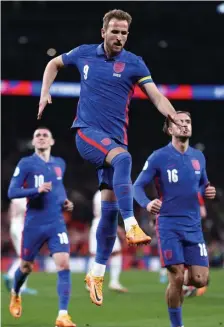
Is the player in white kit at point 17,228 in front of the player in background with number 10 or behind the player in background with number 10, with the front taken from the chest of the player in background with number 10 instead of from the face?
behind

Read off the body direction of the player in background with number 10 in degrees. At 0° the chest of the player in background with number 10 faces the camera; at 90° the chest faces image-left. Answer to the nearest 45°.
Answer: approximately 0°

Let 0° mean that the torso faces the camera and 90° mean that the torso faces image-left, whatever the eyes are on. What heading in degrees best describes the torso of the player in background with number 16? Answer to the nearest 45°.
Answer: approximately 0°

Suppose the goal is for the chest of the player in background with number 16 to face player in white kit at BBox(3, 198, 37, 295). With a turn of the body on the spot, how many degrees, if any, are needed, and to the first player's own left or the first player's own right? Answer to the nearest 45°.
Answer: approximately 135° to the first player's own right
